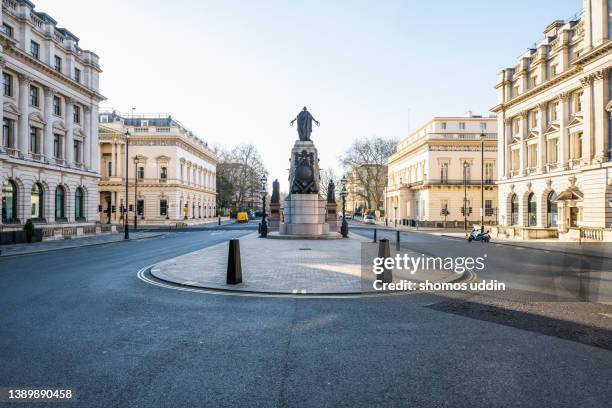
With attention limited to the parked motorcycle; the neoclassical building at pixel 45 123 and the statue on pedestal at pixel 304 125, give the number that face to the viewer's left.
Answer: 1

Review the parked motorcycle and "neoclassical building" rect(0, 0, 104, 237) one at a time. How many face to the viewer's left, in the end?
1

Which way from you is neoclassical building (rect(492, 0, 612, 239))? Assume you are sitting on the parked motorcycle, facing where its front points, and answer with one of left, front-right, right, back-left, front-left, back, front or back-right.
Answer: back-right

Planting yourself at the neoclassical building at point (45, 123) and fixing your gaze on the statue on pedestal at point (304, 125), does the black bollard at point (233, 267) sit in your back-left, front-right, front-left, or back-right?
front-right

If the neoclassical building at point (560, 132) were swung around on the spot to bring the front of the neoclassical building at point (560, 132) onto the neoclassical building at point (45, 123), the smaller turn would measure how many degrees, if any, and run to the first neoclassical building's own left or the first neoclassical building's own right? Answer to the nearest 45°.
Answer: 0° — it already faces it

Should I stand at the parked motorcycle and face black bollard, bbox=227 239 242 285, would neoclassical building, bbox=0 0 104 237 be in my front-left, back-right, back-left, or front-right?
front-right

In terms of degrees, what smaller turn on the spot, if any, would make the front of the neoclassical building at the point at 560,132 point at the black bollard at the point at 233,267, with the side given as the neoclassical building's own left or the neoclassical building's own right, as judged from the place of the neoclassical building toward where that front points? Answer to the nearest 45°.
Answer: approximately 45° to the neoclassical building's own left

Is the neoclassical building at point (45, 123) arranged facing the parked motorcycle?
yes

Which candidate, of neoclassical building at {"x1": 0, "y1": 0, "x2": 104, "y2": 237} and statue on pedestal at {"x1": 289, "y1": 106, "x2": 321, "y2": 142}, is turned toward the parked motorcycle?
the neoclassical building

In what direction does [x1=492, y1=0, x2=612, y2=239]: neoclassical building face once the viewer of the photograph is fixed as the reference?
facing the viewer and to the left of the viewer

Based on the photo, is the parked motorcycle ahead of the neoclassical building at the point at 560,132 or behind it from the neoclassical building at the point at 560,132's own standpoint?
ahead

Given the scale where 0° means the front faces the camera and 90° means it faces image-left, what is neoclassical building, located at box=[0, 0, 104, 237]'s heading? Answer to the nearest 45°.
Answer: approximately 315°

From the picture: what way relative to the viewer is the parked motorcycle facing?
to the viewer's left
